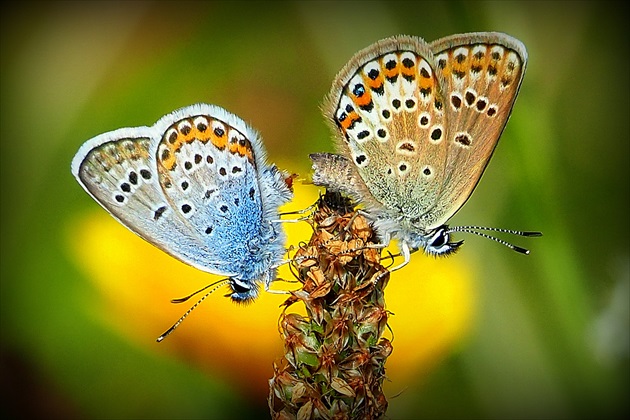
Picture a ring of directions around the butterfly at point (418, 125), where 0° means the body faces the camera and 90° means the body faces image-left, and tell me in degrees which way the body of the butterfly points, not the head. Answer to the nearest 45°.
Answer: approximately 270°
